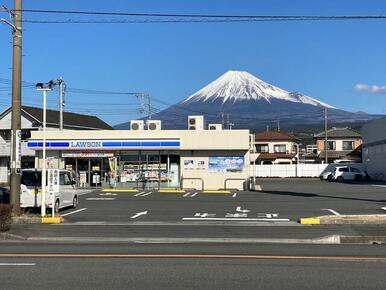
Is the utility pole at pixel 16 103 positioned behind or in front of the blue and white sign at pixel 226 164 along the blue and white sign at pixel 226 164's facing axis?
in front

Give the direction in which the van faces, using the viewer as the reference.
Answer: facing away from the viewer and to the right of the viewer

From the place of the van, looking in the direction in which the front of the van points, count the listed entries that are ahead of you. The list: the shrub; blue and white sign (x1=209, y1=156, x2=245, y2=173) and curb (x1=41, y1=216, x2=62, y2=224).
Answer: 1

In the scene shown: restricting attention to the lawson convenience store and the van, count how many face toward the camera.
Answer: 1

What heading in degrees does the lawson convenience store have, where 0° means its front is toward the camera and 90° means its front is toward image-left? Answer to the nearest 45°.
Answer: approximately 0°

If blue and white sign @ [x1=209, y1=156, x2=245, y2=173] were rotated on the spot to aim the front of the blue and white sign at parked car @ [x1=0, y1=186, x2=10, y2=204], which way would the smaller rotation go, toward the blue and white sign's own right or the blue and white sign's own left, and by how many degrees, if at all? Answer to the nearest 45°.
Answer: approximately 45° to the blue and white sign's own right

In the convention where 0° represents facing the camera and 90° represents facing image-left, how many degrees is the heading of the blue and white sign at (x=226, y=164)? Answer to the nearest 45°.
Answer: approximately 0°

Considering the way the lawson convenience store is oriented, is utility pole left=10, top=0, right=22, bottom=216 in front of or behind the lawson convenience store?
in front
